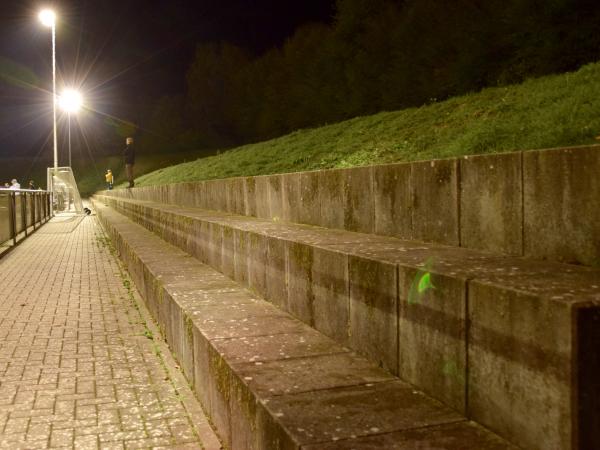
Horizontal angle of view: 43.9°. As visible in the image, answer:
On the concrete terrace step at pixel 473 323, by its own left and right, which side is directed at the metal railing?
right

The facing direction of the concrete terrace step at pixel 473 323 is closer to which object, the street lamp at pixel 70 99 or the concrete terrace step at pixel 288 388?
the concrete terrace step

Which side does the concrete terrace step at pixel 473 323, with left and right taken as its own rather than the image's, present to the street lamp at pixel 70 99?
right

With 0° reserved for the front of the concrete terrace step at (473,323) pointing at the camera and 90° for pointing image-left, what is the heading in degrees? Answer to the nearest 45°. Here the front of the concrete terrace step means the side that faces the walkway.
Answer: approximately 45°
